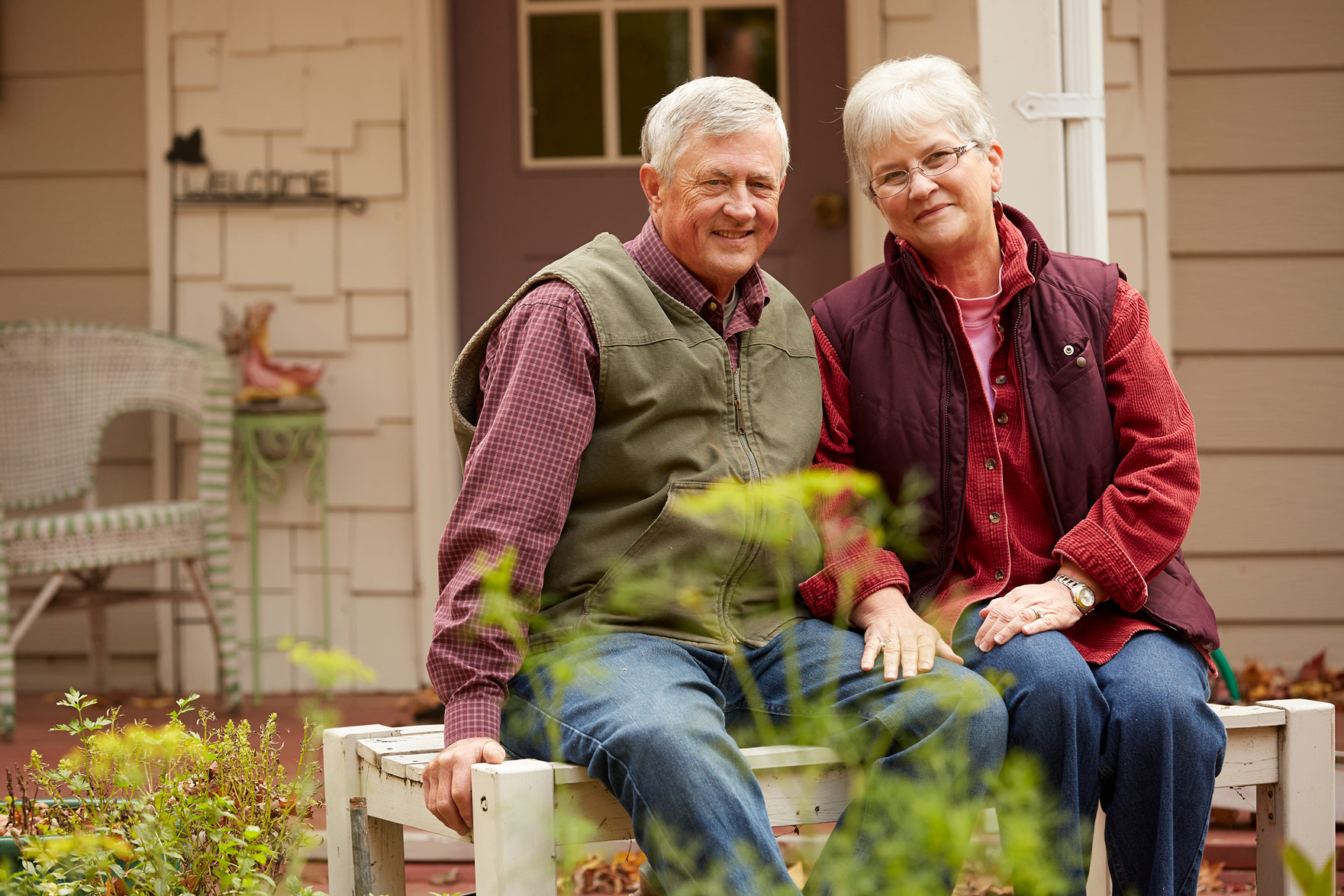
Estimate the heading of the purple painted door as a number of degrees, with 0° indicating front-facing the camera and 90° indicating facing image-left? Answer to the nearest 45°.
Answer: approximately 0°

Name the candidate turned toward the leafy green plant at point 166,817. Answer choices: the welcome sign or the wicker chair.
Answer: the welcome sign

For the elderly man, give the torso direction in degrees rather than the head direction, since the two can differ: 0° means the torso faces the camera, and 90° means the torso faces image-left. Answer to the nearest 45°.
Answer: approximately 315°
